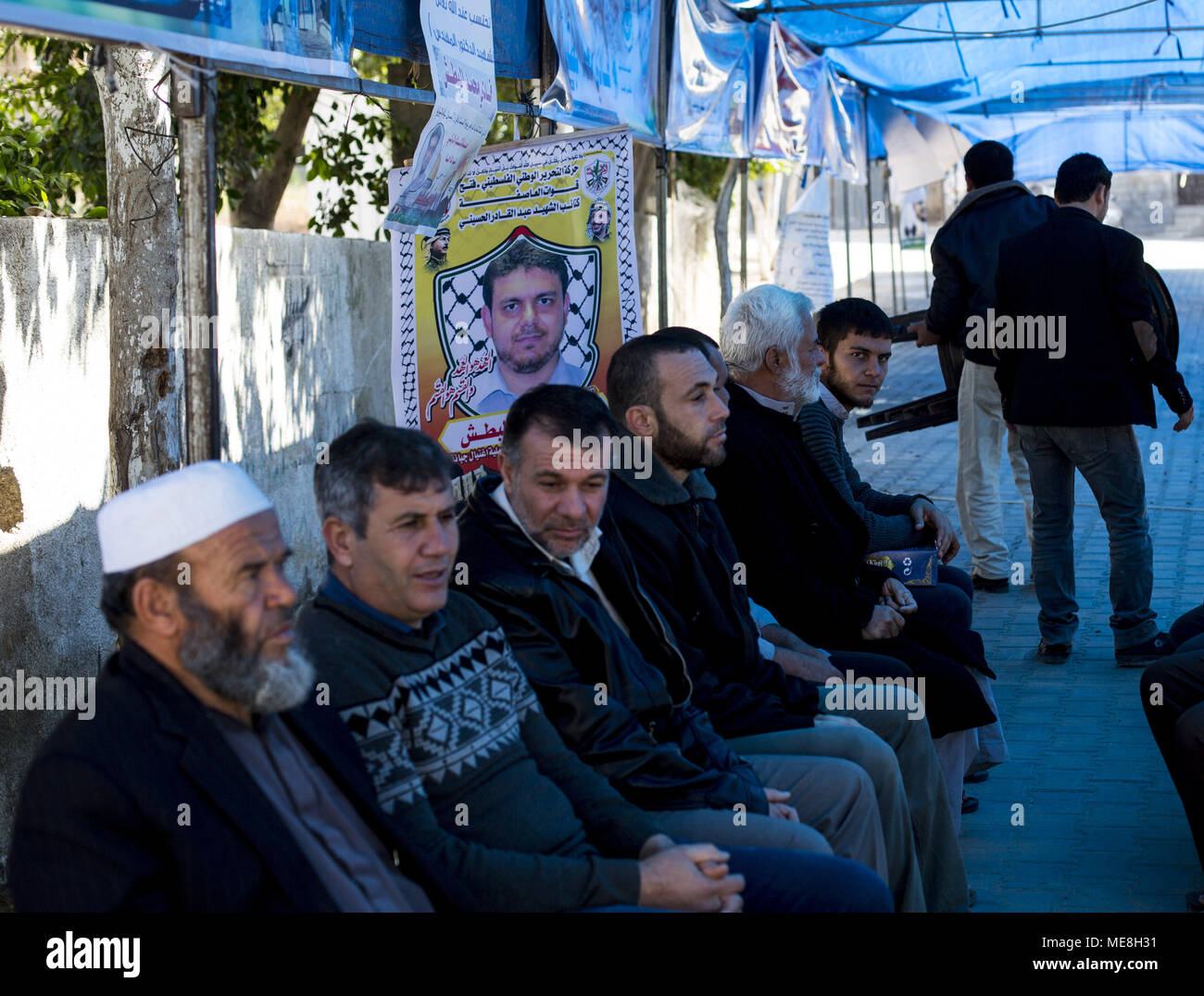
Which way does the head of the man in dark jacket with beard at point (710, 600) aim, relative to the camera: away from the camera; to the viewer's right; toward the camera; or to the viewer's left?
to the viewer's right

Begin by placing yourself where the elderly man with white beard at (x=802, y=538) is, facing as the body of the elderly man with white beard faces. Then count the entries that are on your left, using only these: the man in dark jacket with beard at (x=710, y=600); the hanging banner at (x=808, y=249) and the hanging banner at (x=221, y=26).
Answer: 1

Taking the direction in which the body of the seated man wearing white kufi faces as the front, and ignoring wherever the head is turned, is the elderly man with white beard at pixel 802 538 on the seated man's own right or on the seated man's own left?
on the seated man's own left

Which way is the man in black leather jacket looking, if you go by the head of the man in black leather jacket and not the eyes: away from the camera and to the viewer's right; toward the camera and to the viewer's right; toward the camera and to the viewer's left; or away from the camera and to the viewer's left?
toward the camera and to the viewer's right

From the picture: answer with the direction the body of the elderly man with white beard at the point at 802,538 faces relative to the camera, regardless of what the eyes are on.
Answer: to the viewer's right

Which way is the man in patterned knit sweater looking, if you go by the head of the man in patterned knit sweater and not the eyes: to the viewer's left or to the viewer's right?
to the viewer's right

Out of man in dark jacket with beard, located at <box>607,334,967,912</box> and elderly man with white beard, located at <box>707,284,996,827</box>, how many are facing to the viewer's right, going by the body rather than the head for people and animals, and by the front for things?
2

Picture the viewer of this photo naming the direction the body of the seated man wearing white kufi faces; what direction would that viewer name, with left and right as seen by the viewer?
facing the viewer and to the right of the viewer

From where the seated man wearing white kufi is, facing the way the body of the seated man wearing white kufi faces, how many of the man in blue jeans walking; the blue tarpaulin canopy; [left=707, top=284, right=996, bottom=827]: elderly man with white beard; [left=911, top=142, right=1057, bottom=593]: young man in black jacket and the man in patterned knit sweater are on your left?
5

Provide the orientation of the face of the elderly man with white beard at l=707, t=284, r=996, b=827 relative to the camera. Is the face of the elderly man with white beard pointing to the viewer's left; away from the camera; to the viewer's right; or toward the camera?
to the viewer's right

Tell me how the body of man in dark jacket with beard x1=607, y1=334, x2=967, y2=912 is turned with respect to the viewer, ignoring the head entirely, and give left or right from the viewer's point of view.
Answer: facing to the right of the viewer

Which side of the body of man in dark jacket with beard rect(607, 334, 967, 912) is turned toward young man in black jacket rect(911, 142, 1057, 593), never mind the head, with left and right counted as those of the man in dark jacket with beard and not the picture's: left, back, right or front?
left

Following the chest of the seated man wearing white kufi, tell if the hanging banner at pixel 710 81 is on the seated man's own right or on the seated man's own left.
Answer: on the seated man's own left
